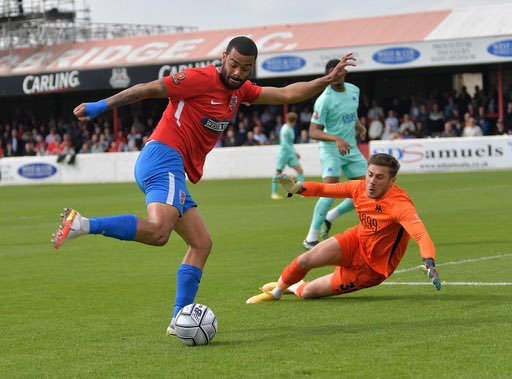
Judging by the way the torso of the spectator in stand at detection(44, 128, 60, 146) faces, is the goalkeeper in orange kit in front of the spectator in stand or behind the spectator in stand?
in front

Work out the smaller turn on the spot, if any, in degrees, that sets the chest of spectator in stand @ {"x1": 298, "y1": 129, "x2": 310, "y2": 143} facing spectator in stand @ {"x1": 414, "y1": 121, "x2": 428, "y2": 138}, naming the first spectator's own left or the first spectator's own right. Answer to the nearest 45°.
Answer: approximately 90° to the first spectator's own left

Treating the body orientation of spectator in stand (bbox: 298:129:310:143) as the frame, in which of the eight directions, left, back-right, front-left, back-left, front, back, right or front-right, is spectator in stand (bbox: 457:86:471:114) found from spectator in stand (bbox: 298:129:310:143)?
left

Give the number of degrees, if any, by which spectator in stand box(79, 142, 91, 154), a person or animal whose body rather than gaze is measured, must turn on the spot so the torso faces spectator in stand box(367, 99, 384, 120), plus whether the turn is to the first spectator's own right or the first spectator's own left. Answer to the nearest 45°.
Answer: approximately 45° to the first spectator's own left

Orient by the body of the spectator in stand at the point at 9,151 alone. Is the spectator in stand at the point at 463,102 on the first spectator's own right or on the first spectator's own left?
on the first spectator's own left

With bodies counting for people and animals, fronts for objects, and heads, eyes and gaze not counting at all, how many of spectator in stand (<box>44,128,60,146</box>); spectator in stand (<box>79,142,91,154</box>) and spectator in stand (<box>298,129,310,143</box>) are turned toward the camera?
3

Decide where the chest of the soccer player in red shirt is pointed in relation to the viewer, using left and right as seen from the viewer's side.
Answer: facing the viewer and to the right of the viewer

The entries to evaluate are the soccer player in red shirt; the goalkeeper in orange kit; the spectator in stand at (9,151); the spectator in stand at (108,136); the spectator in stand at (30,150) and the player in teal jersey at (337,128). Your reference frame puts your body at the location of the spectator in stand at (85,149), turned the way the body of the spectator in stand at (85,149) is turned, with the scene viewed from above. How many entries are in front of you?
3

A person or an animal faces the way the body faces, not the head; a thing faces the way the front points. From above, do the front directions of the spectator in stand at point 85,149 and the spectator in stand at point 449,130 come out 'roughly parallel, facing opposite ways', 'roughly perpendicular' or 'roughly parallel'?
roughly parallel

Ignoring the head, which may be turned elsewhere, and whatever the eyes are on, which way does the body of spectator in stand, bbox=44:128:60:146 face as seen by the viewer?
toward the camera

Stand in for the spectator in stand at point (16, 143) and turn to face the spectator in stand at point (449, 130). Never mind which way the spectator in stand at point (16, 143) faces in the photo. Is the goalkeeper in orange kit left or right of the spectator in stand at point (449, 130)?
right

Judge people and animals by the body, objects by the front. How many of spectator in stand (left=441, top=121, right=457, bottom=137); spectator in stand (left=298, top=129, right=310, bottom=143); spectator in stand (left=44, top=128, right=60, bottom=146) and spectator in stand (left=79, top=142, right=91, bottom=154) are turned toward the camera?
4

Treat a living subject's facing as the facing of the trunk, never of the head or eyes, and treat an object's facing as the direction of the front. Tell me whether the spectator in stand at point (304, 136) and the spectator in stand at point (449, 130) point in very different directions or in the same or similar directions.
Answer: same or similar directions

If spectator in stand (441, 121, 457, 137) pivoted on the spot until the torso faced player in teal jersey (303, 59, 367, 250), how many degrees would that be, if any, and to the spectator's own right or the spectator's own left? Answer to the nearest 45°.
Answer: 0° — they already face them

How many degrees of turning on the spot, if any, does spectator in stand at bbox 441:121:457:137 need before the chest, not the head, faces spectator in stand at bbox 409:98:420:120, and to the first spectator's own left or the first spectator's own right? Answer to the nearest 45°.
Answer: approximately 180°

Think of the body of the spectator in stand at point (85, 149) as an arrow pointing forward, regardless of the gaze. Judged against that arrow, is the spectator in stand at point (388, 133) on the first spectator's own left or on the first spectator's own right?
on the first spectator's own left

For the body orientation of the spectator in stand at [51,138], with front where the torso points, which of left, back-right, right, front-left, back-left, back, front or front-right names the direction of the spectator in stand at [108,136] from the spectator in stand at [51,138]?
front-left
